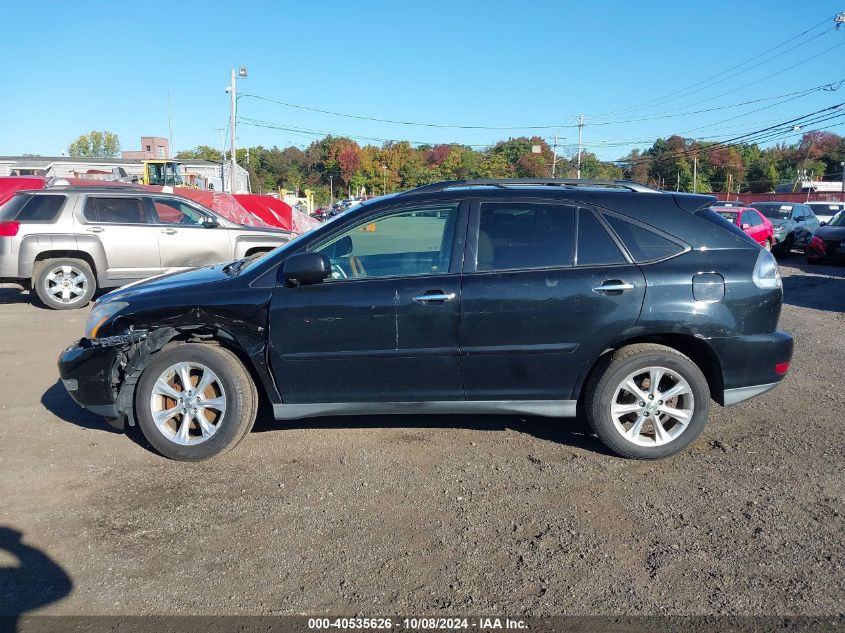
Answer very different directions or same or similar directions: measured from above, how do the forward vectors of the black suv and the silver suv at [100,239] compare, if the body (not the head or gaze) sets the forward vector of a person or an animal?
very different directions

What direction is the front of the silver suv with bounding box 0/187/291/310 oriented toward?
to the viewer's right

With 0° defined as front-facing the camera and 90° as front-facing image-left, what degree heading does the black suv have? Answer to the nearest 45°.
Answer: approximately 90°

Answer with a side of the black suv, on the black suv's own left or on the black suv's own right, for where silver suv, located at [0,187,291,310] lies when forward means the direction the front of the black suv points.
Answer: on the black suv's own right

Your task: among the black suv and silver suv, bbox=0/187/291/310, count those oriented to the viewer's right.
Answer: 1

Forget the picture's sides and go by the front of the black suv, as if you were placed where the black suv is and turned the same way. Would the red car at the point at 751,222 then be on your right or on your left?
on your right
